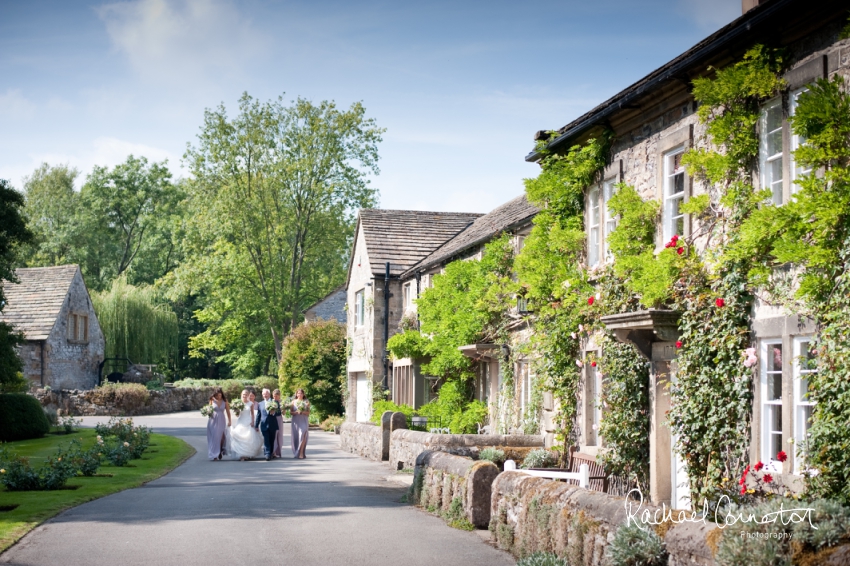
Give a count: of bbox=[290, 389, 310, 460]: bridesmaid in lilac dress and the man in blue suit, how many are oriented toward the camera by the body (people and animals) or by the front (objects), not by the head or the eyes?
2

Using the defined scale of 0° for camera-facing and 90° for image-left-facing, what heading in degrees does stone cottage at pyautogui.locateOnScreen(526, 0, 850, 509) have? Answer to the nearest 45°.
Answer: approximately 45°

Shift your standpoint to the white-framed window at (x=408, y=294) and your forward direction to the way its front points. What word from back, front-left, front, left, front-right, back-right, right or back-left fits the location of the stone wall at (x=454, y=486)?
front-left

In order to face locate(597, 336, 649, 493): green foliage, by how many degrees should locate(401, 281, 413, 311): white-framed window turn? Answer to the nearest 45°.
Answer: approximately 45° to its left

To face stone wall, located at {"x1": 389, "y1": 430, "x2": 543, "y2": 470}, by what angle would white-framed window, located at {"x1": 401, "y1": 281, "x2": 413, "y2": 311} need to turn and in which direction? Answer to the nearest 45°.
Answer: approximately 45° to its left

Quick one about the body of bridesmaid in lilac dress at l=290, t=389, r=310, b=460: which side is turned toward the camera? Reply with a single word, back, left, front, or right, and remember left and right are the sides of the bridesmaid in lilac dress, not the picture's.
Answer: front

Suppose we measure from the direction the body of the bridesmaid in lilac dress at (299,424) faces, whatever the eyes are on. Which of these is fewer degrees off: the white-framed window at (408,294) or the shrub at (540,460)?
the shrub

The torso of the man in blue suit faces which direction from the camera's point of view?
toward the camera

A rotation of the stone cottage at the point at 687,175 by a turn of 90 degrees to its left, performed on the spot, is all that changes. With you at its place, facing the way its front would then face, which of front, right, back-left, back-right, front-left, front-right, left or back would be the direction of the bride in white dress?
back

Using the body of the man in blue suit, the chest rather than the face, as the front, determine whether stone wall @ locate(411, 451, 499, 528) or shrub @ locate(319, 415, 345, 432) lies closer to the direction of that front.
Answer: the stone wall
